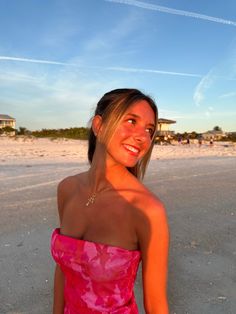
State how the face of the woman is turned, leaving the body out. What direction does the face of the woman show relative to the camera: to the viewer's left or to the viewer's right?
to the viewer's right

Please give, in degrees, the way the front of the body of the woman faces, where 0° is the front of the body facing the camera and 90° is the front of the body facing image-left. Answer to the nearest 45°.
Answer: approximately 45°
